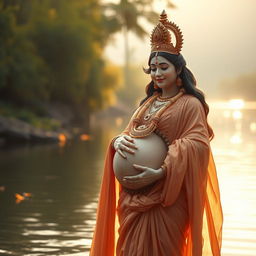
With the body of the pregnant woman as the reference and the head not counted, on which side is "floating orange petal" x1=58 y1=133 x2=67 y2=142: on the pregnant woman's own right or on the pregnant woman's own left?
on the pregnant woman's own right

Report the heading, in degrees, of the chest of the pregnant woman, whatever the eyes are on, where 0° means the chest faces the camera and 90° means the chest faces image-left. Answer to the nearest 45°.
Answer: approximately 45°

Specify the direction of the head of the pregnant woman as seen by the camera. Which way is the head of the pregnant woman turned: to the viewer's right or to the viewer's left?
to the viewer's left
